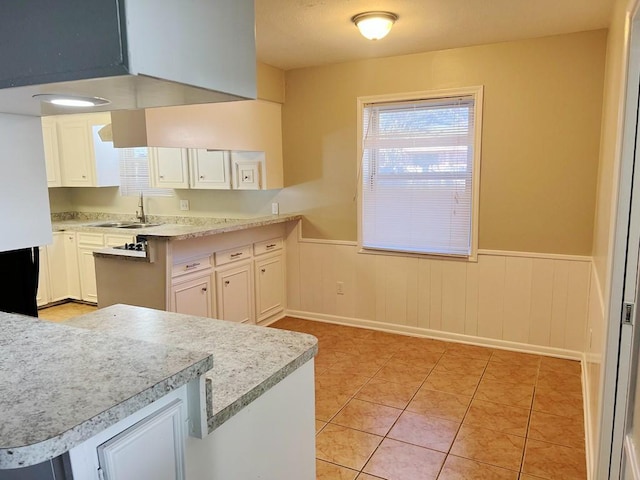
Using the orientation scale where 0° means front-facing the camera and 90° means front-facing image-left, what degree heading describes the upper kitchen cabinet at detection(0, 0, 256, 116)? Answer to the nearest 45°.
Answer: approximately 45°

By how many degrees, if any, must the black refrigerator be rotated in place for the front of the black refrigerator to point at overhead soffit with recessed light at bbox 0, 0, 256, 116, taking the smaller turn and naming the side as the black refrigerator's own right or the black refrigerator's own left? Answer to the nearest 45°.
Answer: approximately 45° to the black refrigerator's own right

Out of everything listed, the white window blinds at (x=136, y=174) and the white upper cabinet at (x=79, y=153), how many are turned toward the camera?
2

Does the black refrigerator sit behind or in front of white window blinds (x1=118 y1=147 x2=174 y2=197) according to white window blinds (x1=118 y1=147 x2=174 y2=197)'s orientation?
in front

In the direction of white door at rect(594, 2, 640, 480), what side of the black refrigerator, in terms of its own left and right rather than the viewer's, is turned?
front

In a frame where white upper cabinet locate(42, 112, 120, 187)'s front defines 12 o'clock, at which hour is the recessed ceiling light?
The recessed ceiling light is roughly at 12 o'clock from the white upper cabinet.

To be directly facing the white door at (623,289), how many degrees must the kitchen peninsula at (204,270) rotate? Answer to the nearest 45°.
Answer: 0° — it already faces it

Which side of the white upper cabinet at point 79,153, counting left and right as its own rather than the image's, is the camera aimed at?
front

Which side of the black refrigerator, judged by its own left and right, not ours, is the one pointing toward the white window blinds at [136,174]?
left

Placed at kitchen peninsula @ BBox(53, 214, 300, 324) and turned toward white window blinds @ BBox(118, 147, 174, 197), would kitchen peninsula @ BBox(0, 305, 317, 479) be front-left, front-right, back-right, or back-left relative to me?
back-left

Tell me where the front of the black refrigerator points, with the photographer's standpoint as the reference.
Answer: facing the viewer and to the right of the viewer

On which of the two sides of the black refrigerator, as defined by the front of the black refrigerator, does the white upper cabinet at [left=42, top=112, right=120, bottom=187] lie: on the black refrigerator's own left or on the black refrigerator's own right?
on the black refrigerator's own left
